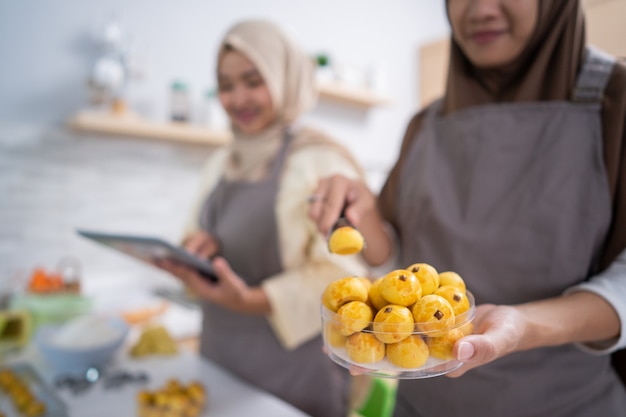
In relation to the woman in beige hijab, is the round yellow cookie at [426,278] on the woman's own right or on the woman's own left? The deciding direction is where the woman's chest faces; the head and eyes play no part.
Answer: on the woman's own left

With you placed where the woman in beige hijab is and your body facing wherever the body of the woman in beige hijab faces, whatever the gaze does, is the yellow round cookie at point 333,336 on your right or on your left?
on your left

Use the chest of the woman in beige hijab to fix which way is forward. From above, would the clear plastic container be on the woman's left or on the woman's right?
on the woman's left

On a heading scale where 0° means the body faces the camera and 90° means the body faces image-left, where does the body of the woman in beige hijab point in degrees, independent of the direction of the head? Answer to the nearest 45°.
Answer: approximately 45°

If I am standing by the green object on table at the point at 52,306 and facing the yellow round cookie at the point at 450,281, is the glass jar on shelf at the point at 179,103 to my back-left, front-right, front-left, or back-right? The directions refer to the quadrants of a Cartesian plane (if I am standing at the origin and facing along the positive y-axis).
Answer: back-left

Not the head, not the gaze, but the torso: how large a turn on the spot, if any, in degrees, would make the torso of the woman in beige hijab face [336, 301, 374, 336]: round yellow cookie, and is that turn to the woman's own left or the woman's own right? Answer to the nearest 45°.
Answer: approximately 45° to the woman's own left

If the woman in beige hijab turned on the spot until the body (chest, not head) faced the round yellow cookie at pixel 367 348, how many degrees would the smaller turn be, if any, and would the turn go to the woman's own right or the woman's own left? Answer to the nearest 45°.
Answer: approximately 45° to the woman's own left

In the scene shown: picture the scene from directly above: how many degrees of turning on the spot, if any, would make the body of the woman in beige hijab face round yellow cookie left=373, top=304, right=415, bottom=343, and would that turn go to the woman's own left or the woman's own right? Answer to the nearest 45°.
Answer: approximately 45° to the woman's own left

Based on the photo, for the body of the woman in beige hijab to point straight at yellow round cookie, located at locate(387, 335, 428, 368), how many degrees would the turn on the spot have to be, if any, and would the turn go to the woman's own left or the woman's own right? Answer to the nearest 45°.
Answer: approximately 45° to the woman's own left

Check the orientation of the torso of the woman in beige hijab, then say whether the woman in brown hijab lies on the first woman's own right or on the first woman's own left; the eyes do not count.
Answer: on the first woman's own left
